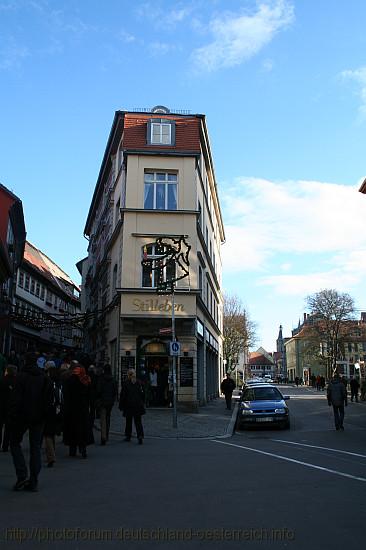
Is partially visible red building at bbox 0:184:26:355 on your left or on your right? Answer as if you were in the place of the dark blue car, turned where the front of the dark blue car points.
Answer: on your right

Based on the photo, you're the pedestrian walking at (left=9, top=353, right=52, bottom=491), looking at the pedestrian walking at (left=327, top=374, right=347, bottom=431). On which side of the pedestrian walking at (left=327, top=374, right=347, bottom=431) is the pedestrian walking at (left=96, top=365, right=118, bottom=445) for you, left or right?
left

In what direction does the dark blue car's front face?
toward the camera

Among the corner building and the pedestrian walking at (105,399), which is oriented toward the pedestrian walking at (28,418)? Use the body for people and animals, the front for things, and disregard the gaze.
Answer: the corner building

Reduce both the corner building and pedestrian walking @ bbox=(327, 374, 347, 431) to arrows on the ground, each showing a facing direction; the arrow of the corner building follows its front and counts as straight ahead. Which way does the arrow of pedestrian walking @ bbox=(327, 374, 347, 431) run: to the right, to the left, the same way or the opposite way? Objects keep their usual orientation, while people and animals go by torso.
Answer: the opposite way

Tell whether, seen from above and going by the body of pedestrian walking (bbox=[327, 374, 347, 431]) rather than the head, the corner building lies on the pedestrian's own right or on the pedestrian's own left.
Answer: on the pedestrian's own left

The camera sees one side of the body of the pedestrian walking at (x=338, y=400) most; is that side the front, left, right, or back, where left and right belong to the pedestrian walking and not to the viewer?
back

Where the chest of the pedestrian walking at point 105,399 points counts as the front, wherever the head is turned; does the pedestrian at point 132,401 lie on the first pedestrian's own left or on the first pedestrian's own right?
on the first pedestrian's own right

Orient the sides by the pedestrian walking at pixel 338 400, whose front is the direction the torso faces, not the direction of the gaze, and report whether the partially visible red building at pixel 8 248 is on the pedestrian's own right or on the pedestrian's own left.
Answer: on the pedestrian's own left

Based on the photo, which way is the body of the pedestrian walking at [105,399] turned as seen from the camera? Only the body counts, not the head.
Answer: away from the camera

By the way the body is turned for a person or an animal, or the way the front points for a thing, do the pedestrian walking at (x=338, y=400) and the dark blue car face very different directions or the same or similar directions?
very different directions

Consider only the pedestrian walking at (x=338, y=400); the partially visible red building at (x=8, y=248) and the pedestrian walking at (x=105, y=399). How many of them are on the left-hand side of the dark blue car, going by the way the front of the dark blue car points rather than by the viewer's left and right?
1

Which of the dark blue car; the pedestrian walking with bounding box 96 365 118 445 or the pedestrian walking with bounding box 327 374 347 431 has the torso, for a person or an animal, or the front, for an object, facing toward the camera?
the dark blue car

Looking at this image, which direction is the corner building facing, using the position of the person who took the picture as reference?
facing the viewer
